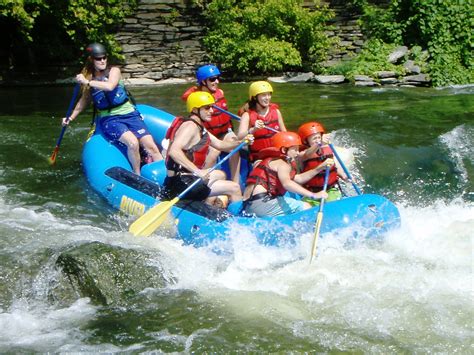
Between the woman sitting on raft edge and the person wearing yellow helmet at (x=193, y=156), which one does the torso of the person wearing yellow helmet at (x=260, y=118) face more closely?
the person wearing yellow helmet

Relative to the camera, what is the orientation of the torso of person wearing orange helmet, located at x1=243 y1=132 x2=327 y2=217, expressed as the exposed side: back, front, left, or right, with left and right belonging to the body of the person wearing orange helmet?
right

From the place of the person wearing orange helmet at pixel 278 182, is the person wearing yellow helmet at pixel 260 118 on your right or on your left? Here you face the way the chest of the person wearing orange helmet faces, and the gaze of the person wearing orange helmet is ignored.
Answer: on your left

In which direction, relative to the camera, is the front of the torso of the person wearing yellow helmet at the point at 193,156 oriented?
to the viewer's right

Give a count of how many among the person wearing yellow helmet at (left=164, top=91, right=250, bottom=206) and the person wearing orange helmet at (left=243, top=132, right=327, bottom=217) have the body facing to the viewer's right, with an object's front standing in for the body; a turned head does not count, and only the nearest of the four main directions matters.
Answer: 2

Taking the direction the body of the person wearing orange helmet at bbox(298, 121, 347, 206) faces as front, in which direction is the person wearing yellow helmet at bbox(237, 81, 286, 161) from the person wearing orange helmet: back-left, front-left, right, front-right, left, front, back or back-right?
back
